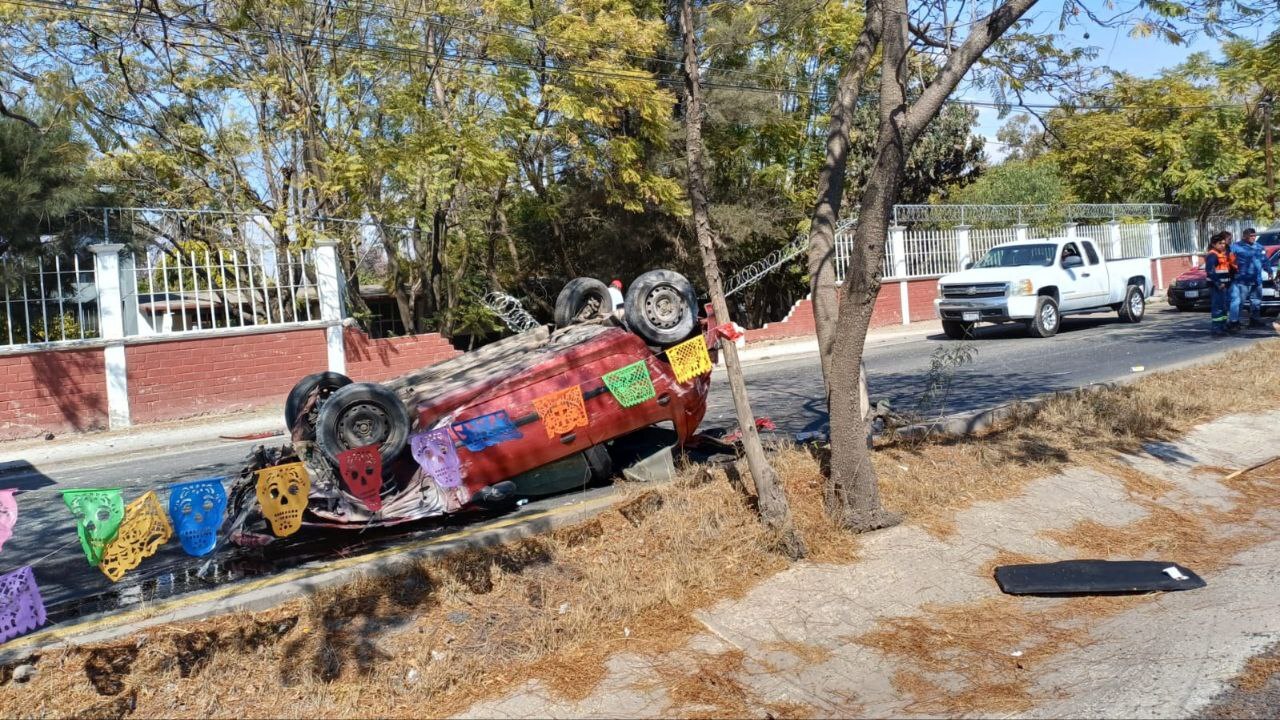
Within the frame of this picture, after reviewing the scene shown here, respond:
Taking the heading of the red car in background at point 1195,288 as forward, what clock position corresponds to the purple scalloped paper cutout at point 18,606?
The purple scalloped paper cutout is roughly at 11 o'clock from the red car in background.

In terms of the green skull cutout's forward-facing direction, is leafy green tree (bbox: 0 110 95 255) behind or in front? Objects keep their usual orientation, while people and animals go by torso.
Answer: behind

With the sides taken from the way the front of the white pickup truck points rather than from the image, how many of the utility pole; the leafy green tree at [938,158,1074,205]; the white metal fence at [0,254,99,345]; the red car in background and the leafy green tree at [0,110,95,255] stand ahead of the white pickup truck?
2

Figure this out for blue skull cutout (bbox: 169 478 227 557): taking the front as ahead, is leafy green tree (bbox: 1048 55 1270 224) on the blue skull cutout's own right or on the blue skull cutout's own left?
on the blue skull cutout's own left

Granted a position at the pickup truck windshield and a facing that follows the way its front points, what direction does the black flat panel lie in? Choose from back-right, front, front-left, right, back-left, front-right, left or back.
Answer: front-left

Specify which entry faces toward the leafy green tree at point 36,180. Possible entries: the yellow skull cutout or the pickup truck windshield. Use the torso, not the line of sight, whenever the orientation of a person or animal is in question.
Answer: the pickup truck windshield

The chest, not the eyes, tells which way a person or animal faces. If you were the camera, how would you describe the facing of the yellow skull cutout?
facing the viewer

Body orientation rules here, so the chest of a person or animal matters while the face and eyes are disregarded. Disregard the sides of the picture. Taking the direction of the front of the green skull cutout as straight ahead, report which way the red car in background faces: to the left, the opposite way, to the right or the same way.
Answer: to the right

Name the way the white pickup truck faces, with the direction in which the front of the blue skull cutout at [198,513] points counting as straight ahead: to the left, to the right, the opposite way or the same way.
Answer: to the right

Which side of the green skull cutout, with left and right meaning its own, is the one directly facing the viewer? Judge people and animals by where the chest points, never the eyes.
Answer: front

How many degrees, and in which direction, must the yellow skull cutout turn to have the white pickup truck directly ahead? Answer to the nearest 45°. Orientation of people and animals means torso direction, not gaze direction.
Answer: approximately 135° to its left

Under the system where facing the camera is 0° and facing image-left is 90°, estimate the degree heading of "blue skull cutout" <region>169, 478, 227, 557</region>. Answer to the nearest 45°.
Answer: approximately 0°

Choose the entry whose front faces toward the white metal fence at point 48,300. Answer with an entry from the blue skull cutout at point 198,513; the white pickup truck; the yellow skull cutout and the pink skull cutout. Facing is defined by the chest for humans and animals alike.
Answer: the white pickup truck

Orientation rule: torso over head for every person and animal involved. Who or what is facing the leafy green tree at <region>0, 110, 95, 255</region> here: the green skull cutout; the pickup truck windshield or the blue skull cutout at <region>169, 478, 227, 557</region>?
the pickup truck windshield

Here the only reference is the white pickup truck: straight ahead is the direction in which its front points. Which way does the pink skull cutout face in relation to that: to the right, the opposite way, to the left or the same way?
to the left

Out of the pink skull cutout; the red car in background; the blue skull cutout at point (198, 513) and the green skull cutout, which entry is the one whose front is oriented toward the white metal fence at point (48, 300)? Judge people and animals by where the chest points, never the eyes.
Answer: the red car in background

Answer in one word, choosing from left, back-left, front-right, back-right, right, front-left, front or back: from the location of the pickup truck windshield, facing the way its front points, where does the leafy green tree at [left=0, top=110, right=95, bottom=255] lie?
front

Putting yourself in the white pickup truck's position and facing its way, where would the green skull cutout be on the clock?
The green skull cutout is roughly at 11 o'clock from the white pickup truck.

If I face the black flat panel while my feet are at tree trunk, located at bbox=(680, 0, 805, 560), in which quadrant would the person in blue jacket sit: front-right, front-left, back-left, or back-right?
front-left

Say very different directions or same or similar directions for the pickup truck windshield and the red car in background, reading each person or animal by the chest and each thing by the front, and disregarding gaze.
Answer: same or similar directions
